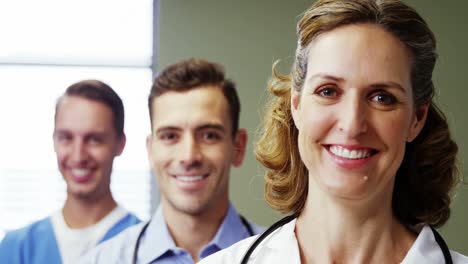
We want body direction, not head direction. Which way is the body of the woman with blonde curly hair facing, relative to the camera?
toward the camera

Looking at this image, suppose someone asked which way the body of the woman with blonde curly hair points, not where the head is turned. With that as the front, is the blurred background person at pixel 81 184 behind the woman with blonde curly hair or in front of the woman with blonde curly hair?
behind
